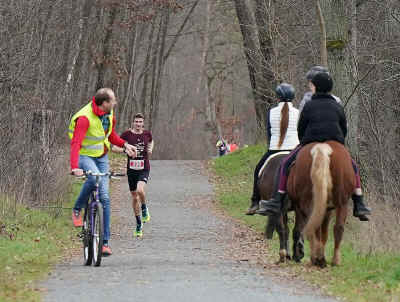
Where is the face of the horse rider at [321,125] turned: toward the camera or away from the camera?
away from the camera

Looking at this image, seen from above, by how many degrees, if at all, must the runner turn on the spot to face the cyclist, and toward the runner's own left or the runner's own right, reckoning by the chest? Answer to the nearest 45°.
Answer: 0° — they already face them

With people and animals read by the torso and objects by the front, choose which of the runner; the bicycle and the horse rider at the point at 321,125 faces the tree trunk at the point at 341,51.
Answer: the horse rider

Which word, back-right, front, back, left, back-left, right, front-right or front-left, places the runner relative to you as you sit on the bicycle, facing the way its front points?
back

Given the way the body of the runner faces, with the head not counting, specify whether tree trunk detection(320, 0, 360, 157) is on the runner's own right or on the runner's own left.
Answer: on the runner's own left

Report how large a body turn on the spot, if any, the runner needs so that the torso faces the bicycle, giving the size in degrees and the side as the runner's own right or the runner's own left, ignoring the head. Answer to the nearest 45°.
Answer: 0° — they already face it

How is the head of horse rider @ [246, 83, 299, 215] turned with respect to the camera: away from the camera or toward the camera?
away from the camera

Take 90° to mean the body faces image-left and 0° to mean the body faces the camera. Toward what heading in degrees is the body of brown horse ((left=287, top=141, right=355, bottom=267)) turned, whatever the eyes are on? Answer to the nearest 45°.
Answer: approximately 180°

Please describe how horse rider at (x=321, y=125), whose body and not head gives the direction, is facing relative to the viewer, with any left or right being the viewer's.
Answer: facing away from the viewer
